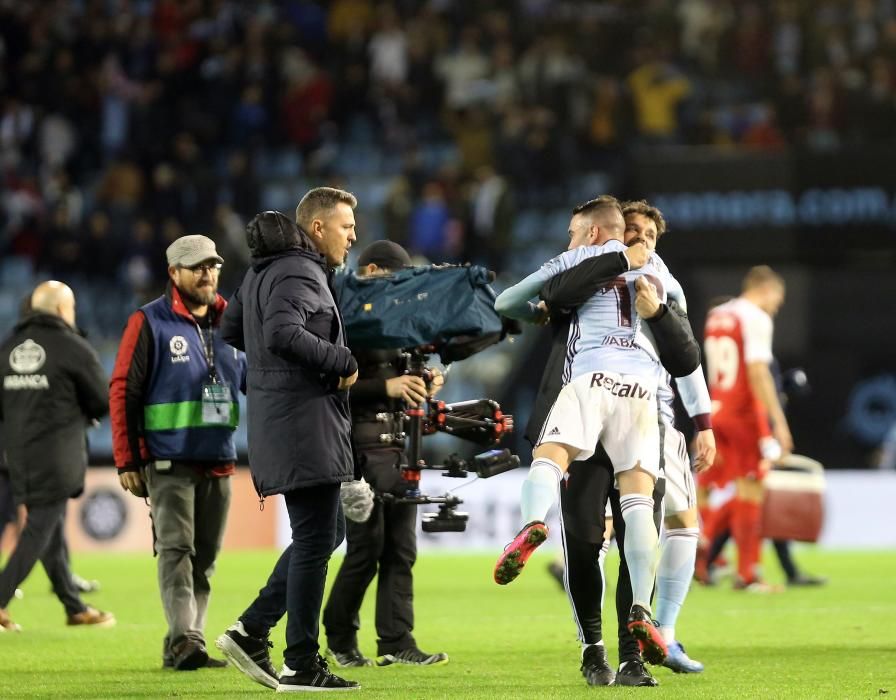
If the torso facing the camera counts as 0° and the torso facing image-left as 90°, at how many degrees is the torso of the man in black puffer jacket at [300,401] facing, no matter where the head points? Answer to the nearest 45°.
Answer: approximately 270°

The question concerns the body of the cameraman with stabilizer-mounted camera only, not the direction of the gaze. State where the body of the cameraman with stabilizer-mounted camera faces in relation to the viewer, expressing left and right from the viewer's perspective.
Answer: facing to the right of the viewer

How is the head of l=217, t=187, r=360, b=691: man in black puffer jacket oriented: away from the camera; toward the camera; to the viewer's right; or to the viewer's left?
to the viewer's right

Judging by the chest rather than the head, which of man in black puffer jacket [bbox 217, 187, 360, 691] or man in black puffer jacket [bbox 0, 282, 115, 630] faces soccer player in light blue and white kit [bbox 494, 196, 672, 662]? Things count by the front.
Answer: man in black puffer jacket [bbox 217, 187, 360, 691]

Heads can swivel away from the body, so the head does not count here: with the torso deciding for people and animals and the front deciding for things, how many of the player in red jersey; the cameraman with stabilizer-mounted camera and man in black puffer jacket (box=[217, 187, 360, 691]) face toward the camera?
0

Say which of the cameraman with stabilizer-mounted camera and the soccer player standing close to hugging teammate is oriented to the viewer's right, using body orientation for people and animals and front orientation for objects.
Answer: the cameraman with stabilizer-mounted camera

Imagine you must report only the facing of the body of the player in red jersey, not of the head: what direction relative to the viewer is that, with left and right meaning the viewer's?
facing away from the viewer and to the right of the viewer

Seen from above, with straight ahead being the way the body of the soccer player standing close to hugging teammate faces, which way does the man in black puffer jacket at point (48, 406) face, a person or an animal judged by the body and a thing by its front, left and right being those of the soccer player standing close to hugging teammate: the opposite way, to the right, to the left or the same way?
the opposite way

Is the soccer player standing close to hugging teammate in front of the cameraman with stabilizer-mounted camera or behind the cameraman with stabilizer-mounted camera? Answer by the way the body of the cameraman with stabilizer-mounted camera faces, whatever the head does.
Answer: in front

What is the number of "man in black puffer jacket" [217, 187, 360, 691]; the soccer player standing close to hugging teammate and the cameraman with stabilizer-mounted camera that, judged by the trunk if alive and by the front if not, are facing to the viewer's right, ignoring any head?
2
